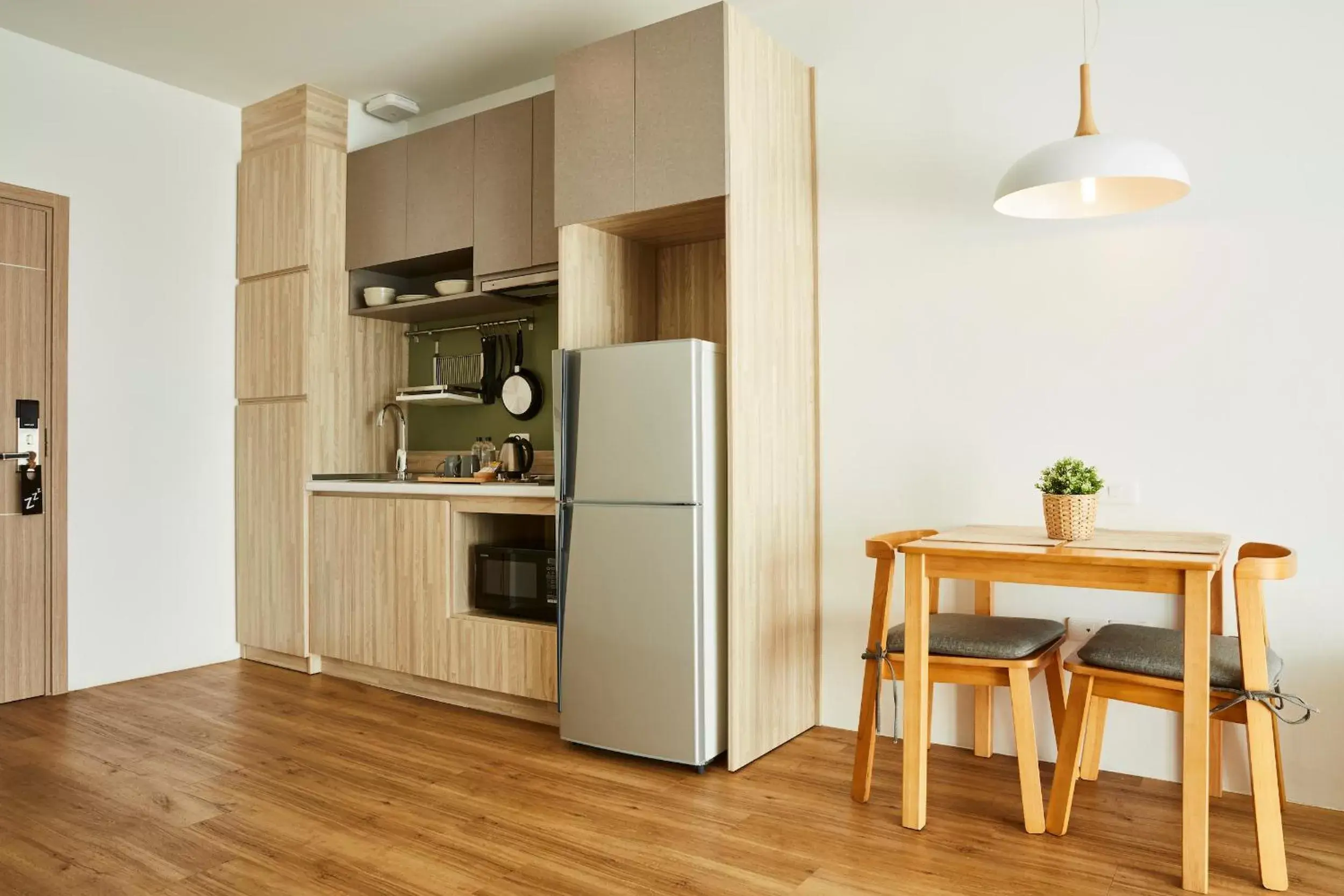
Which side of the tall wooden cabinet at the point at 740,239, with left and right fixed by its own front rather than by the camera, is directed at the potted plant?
left

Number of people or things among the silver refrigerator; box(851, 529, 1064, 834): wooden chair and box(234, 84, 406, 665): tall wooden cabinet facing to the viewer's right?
1

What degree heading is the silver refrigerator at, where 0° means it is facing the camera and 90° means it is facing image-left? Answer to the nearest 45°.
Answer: approximately 45°

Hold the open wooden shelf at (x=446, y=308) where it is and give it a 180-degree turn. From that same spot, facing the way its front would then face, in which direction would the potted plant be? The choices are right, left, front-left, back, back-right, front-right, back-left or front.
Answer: right

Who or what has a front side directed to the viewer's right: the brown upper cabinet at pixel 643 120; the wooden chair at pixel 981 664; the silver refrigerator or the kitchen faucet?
the wooden chair

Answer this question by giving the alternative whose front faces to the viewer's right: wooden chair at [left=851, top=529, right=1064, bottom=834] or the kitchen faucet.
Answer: the wooden chair

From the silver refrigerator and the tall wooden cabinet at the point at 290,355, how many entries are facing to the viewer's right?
0

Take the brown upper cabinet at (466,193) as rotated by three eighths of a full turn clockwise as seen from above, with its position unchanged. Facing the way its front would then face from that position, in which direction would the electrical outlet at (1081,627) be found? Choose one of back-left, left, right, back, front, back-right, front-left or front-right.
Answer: back-right

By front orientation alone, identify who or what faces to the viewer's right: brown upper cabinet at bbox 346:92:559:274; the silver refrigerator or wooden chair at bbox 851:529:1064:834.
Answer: the wooden chair

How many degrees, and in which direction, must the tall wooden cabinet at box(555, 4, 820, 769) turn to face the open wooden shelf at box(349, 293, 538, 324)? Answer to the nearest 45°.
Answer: approximately 90° to its right

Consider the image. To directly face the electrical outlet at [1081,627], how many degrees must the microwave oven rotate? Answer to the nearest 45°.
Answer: approximately 90° to its left

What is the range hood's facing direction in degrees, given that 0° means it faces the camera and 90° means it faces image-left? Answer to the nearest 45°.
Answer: approximately 45°

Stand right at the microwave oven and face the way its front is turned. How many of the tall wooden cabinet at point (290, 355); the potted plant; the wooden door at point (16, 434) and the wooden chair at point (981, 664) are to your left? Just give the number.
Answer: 2
